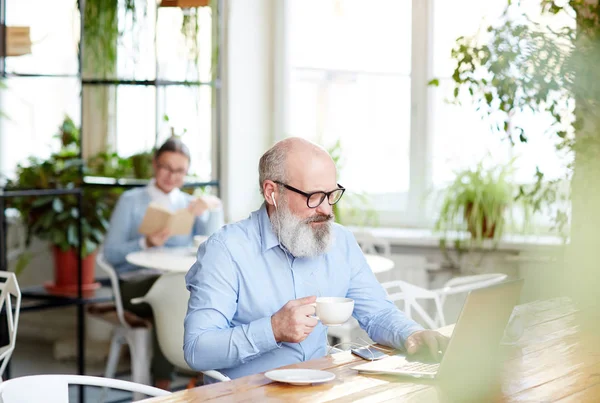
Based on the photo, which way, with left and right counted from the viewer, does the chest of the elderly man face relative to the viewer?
facing the viewer and to the right of the viewer

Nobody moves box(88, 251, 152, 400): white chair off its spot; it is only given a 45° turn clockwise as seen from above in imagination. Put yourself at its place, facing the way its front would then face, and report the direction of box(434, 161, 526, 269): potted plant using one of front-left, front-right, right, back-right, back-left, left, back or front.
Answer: left

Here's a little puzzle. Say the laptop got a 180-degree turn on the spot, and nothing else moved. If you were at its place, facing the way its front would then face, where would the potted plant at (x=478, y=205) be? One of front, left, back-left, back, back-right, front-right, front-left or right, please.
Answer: back-left

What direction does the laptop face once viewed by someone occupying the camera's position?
facing away from the viewer and to the left of the viewer

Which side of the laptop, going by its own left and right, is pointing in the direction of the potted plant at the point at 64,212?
front

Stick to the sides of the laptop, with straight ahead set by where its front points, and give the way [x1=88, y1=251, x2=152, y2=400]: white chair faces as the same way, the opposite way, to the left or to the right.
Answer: the opposite way

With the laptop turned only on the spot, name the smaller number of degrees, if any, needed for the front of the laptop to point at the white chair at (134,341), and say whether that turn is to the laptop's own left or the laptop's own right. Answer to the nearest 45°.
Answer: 0° — it already faces it

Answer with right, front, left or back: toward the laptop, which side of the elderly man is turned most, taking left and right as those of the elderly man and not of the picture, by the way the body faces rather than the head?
front

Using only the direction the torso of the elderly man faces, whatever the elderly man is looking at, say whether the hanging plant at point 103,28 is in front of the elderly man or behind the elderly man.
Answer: behind
